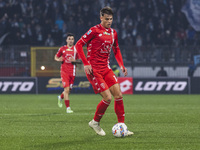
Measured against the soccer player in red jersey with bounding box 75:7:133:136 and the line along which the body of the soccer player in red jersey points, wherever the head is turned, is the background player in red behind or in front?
behind

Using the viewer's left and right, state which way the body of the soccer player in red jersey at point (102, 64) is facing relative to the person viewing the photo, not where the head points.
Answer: facing the viewer and to the right of the viewer
